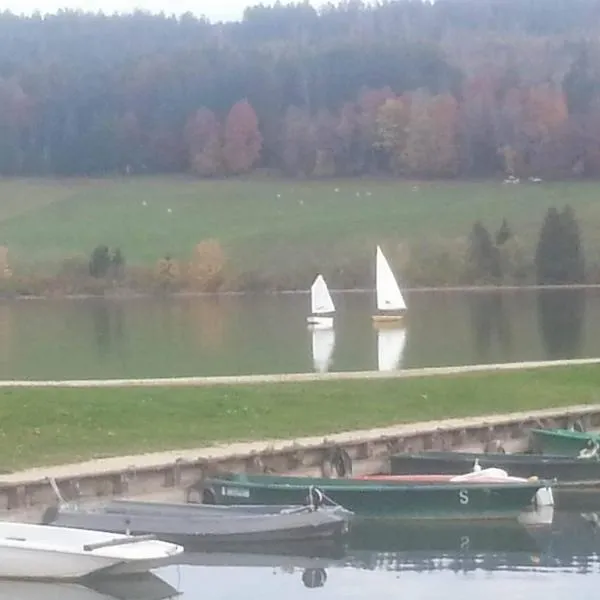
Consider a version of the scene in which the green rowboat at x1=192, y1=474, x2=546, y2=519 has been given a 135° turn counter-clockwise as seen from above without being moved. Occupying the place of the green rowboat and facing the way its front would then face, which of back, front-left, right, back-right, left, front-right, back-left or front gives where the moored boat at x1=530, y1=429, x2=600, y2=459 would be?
right

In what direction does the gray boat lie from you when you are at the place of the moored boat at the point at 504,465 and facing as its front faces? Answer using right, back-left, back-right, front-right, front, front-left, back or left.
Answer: back-right

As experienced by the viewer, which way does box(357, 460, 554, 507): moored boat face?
facing to the left of the viewer

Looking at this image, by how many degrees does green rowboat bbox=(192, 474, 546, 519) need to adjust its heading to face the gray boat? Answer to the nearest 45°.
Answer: approximately 135° to its right

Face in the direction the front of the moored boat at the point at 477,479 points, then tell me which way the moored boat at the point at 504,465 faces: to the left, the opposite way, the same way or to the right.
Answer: the same way

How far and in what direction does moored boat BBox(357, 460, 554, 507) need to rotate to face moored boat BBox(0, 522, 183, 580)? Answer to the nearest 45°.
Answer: approximately 45° to its left
